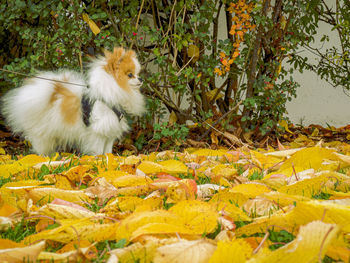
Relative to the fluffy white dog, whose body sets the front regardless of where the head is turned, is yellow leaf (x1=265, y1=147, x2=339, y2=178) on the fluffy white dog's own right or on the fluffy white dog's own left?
on the fluffy white dog's own right

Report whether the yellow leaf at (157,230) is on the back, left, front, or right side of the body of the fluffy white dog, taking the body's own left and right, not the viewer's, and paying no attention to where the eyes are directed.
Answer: right

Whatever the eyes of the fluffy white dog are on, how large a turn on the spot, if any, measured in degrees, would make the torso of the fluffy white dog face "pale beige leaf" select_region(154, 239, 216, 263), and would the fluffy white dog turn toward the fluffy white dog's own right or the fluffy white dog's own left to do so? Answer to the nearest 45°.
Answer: approximately 90° to the fluffy white dog's own right

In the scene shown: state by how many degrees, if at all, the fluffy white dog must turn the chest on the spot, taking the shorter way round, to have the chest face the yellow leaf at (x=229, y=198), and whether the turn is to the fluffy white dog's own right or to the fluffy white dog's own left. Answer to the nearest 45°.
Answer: approximately 90° to the fluffy white dog's own right

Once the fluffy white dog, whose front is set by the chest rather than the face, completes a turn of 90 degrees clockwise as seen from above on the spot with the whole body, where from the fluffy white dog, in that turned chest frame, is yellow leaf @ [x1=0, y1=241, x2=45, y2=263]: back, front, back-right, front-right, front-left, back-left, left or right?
front

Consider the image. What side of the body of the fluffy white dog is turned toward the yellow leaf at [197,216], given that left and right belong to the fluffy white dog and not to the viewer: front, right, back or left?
right

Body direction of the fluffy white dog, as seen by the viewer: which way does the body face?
to the viewer's right

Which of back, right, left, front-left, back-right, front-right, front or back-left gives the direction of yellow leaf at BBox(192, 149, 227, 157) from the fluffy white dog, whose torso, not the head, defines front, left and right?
front-right

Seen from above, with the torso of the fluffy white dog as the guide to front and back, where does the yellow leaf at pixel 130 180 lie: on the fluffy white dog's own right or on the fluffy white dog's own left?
on the fluffy white dog's own right

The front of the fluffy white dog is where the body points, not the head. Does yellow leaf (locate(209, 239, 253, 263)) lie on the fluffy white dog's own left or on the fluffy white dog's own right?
on the fluffy white dog's own right
